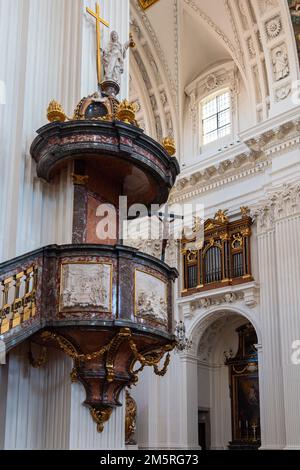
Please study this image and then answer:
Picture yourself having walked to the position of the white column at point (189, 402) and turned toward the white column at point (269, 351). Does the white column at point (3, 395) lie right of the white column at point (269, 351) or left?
right

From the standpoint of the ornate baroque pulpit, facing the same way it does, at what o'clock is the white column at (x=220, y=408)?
The white column is roughly at 8 o'clock from the ornate baroque pulpit.

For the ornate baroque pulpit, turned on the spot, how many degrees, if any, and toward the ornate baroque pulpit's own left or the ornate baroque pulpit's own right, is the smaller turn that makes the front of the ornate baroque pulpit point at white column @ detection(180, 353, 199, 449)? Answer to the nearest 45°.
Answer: approximately 135° to the ornate baroque pulpit's own left

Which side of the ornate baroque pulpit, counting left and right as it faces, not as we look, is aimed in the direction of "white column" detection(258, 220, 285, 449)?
left

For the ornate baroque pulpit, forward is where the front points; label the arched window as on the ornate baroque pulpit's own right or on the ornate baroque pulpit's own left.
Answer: on the ornate baroque pulpit's own left

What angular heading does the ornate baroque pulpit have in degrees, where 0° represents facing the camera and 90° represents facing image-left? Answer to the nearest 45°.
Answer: approximately 315°
